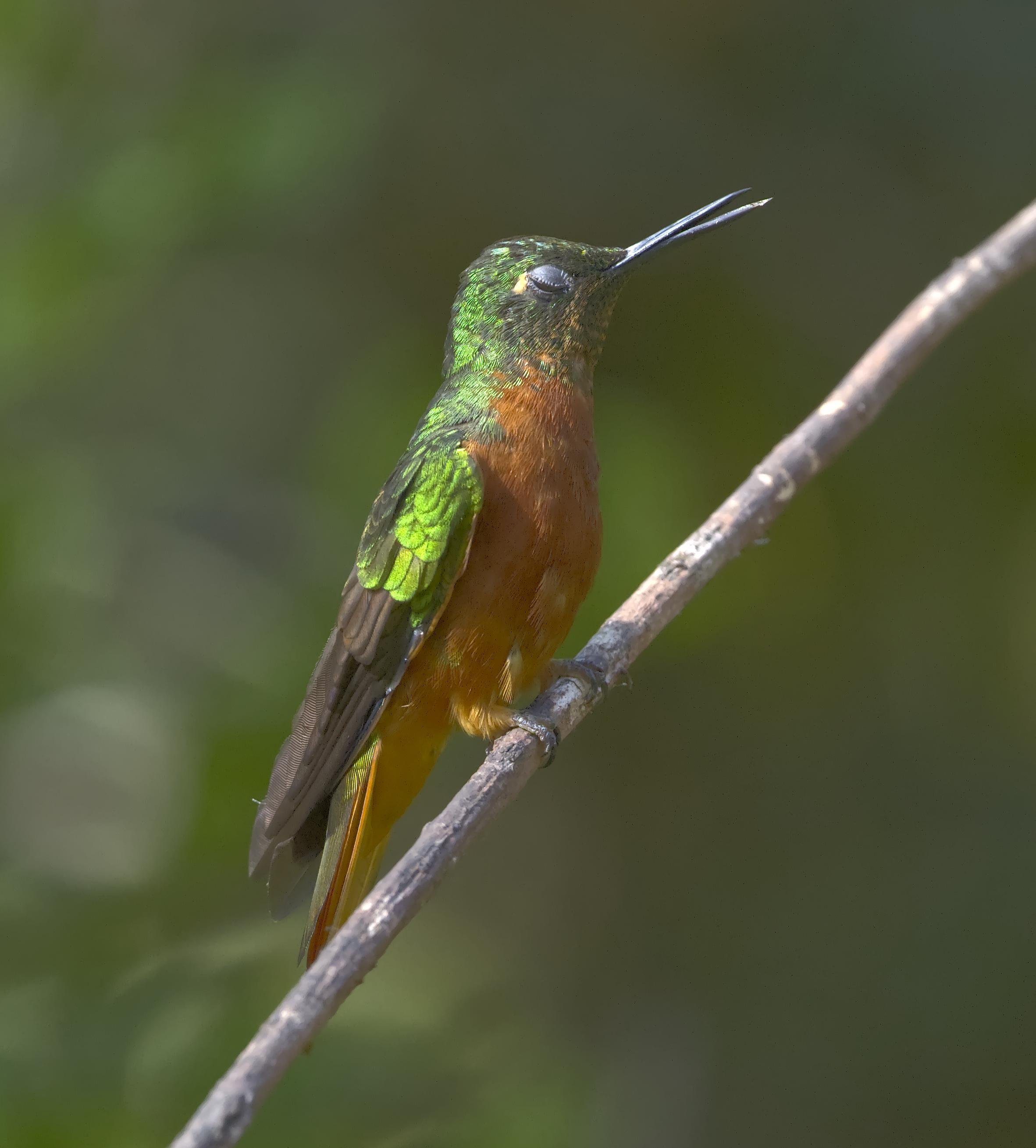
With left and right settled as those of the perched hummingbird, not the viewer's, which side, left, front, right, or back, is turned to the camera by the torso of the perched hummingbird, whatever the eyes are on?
right
